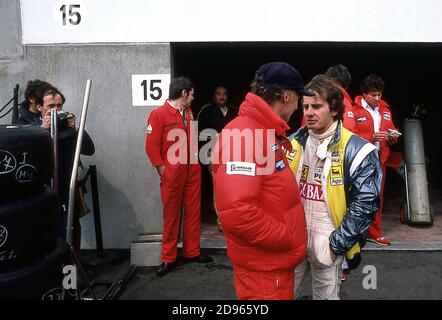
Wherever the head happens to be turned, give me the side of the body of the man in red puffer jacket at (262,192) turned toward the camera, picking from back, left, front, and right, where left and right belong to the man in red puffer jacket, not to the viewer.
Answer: right

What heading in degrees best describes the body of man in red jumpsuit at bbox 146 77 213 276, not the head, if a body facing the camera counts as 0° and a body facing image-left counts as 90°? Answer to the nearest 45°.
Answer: approximately 315°

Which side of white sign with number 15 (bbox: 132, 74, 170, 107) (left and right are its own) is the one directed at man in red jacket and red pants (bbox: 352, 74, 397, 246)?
left

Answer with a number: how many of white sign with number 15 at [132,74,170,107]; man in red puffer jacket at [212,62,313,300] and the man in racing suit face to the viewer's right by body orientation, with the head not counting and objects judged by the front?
1

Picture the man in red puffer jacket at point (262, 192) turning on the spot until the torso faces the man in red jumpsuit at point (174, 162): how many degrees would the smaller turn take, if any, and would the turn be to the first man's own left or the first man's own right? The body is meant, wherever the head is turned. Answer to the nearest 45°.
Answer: approximately 90° to the first man's own left

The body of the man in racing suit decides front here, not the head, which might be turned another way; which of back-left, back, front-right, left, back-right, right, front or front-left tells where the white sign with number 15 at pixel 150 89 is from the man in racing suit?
right

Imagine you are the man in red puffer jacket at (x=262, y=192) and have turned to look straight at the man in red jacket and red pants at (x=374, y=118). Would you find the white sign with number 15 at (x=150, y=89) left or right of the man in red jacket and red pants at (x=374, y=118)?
left

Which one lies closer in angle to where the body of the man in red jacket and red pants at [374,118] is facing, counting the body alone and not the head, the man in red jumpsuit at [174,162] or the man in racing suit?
the man in racing suit
